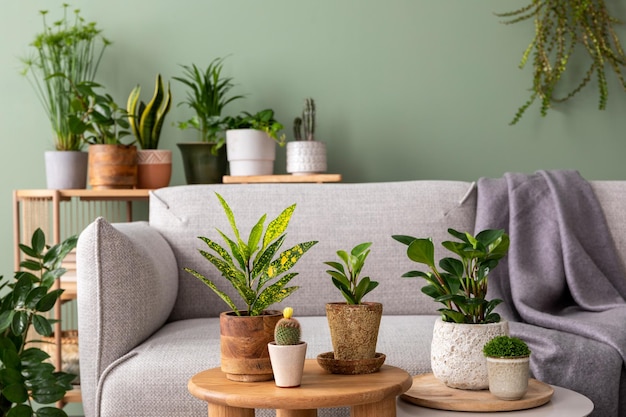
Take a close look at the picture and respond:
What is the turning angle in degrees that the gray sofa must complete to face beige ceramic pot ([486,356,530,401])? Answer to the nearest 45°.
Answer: approximately 45° to its left

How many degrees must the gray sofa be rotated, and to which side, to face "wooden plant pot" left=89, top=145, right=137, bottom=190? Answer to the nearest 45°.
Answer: approximately 135° to its right

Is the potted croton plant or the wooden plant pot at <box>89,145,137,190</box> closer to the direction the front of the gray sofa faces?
the potted croton plant

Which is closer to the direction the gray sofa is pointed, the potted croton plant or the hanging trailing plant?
the potted croton plant

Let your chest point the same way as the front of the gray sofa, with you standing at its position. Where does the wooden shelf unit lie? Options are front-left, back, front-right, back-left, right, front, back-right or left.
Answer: back-right

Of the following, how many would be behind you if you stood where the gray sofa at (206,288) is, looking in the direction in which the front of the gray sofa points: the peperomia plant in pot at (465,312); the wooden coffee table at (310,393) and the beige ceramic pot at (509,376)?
0

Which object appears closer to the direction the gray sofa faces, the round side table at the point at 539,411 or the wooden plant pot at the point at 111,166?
the round side table

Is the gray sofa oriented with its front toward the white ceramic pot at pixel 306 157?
no

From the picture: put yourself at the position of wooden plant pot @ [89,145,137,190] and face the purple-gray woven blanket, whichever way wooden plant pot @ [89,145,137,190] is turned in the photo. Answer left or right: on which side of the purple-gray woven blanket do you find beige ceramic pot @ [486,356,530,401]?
right

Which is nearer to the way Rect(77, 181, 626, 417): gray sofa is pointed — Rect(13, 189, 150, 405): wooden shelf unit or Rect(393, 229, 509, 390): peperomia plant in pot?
the peperomia plant in pot

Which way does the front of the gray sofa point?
toward the camera

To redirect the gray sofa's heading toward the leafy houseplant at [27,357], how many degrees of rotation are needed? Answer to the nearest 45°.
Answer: approximately 45° to its right

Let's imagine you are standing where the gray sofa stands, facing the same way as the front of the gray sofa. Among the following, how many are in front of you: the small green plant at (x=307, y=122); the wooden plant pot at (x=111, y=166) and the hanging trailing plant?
0

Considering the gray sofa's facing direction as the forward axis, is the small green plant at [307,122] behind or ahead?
behind

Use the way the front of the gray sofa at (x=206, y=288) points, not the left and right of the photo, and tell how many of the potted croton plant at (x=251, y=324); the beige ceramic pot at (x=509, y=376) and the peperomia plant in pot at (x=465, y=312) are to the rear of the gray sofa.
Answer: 0

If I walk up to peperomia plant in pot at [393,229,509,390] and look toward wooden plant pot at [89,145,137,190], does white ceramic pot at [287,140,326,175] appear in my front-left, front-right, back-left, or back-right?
front-right
